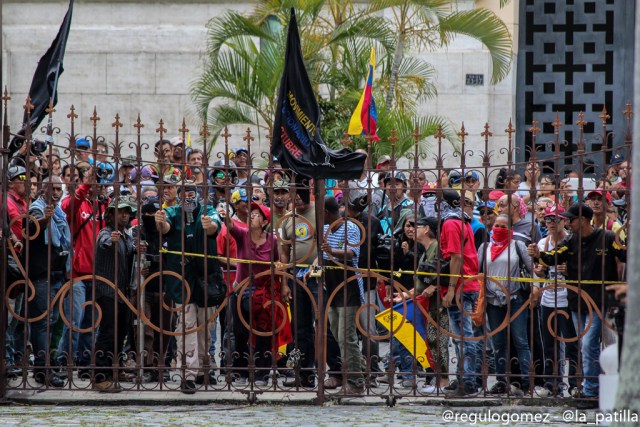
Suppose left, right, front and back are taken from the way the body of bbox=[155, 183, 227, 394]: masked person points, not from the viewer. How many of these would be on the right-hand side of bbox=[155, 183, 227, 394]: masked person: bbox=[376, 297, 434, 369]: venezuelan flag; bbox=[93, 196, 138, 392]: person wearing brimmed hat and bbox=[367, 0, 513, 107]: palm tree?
1

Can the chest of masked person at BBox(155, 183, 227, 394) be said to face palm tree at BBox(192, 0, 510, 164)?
no

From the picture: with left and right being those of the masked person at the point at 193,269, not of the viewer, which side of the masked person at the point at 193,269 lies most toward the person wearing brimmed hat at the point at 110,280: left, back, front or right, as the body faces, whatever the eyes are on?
right

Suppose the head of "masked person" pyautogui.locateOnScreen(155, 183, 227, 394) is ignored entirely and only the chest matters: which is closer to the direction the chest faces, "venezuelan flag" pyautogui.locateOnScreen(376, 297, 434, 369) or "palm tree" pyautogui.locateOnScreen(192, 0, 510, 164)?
the venezuelan flag

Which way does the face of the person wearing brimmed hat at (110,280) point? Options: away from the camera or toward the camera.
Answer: toward the camera

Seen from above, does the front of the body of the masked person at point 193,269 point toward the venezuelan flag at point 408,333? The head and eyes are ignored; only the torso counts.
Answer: no

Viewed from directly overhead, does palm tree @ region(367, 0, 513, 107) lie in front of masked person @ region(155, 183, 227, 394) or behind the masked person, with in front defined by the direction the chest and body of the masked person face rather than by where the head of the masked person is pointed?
behind

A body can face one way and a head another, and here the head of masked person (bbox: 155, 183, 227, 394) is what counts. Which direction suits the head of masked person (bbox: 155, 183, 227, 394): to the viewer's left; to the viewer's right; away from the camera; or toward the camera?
toward the camera

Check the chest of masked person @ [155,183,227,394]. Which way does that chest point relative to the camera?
toward the camera
